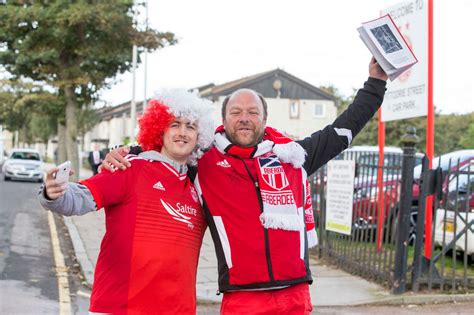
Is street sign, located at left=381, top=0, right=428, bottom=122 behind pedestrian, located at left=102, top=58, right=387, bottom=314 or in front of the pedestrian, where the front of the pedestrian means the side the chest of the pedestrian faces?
behind

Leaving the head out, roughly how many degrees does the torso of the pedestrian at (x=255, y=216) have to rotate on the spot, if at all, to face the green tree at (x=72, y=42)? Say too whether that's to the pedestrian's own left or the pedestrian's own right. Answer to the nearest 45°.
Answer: approximately 180°

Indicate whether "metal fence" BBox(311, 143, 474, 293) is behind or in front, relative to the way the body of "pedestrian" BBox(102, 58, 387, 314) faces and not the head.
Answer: behind

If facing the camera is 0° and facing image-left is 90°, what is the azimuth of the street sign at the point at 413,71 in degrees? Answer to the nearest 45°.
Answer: approximately 45°

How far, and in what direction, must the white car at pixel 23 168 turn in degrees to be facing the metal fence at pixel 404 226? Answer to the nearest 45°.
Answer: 0° — it already faces it

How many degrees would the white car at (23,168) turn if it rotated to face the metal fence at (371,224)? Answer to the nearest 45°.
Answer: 0° — it already faces it

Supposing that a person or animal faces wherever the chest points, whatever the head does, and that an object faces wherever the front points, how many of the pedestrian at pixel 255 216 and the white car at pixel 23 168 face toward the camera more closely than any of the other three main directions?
2

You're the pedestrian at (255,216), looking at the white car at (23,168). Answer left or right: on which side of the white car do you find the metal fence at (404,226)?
right
